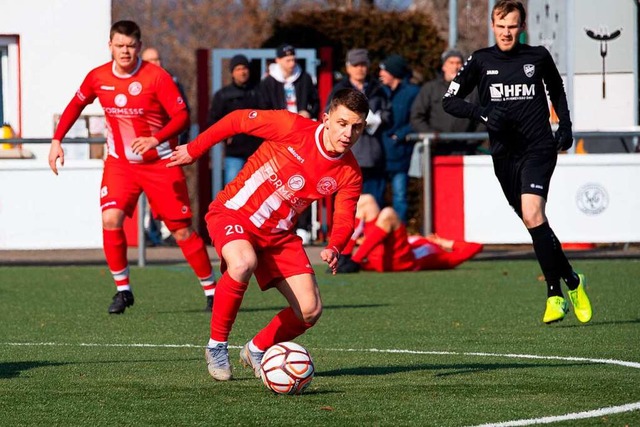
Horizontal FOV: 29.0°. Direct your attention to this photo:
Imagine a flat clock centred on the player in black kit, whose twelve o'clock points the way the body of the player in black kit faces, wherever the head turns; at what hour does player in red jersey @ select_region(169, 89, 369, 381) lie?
The player in red jersey is roughly at 1 o'clock from the player in black kit.

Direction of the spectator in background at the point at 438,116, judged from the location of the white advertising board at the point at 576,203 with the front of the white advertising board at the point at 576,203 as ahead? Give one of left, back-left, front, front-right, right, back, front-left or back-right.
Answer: right

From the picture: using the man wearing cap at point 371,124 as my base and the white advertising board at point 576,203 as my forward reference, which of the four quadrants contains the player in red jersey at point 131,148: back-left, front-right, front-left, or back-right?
back-right

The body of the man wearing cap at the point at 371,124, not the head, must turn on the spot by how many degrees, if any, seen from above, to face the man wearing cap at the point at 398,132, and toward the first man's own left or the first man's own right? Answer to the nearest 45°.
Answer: approximately 135° to the first man's own left

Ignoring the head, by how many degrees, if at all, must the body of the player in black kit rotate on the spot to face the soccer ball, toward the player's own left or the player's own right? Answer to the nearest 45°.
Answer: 0° — they already face it

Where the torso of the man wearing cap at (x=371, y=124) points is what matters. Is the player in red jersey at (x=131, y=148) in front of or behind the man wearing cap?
in front

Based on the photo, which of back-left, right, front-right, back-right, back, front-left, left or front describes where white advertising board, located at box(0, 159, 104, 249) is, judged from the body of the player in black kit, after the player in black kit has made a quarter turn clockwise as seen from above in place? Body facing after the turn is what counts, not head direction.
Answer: front-right

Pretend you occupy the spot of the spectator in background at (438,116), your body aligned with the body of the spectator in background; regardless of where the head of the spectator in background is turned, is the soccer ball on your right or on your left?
on your right

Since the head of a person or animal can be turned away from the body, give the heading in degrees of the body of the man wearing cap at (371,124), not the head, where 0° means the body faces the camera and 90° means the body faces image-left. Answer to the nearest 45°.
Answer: approximately 0°
